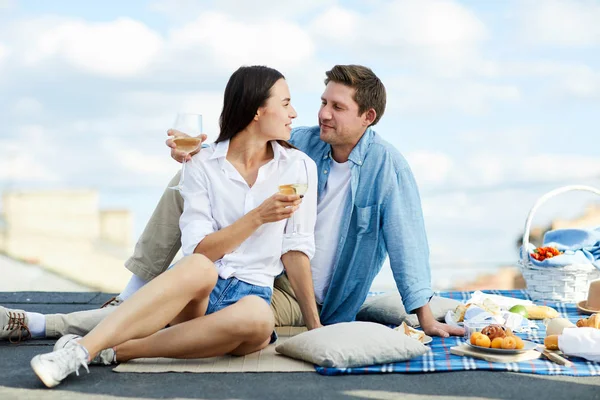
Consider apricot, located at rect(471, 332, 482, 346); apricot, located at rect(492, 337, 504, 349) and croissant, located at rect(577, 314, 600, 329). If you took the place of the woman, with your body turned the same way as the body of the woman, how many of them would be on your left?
3

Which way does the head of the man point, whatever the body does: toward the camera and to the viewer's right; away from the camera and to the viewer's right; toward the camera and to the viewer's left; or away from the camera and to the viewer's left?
toward the camera and to the viewer's left

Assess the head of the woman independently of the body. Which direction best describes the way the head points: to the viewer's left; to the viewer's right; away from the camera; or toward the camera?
to the viewer's right

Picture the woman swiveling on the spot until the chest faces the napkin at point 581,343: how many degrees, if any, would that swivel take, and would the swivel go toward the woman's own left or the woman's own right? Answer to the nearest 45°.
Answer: approximately 90° to the woman's own left

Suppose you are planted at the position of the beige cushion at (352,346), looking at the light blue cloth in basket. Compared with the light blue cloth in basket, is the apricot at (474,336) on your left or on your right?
right

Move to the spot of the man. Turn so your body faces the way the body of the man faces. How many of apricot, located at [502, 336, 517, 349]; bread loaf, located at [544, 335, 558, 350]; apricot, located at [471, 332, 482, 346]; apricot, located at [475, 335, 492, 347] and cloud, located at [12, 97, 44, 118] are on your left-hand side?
4

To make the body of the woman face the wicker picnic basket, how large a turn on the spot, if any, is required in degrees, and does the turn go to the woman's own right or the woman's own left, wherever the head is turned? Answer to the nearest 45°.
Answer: approximately 135° to the woman's own left

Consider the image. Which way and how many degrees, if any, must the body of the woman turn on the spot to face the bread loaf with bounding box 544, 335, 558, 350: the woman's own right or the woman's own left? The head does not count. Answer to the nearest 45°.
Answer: approximately 90° to the woman's own left

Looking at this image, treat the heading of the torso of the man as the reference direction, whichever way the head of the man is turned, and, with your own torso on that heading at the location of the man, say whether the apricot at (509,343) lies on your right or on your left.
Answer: on your left

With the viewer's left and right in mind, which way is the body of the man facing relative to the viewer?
facing the viewer and to the left of the viewer

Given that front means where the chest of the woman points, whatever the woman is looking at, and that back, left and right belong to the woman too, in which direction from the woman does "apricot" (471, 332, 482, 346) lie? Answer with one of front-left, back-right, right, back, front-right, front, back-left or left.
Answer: left

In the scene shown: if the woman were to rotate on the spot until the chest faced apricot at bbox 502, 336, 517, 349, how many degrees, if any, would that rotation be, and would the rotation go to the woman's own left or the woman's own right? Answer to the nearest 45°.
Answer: approximately 90° to the woman's own left

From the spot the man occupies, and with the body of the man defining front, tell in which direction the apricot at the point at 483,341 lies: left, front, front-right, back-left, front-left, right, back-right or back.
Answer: left

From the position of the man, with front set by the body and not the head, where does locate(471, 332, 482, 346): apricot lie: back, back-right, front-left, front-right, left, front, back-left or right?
left

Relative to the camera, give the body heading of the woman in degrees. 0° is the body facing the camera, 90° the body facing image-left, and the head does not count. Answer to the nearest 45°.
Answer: approximately 0°

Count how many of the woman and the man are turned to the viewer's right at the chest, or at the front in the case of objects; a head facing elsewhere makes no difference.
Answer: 0
